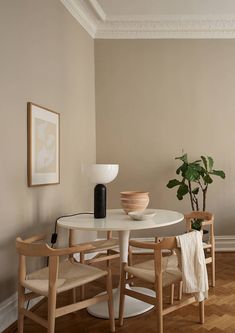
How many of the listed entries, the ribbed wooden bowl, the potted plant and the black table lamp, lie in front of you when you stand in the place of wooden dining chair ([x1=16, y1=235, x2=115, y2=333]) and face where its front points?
3

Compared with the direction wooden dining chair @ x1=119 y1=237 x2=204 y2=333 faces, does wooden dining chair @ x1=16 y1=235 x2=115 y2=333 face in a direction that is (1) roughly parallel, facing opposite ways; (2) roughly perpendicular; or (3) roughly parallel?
roughly perpendicular

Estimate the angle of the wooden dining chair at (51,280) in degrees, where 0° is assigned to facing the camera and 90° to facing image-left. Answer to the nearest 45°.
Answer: approximately 225°

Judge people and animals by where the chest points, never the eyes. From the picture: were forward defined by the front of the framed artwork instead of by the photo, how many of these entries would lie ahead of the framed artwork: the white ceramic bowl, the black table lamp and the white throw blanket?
3

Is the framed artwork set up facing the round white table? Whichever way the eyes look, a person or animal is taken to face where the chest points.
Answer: yes

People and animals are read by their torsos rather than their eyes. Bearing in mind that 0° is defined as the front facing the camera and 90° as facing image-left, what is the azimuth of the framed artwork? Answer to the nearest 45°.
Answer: approximately 315°

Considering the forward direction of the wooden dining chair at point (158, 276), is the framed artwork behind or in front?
in front

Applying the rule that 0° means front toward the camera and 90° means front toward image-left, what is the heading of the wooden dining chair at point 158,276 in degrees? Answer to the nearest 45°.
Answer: approximately 135°

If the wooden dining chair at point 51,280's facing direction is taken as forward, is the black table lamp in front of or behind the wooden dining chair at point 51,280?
in front

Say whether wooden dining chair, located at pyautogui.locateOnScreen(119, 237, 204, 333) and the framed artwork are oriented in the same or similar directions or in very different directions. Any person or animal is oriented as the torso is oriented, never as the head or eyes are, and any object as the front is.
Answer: very different directions

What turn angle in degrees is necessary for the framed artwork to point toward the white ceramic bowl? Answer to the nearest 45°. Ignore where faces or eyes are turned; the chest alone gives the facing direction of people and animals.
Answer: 0° — it already faces it

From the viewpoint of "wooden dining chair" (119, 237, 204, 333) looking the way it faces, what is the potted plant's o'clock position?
The potted plant is roughly at 2 o'clock from the wooden dining chair.
